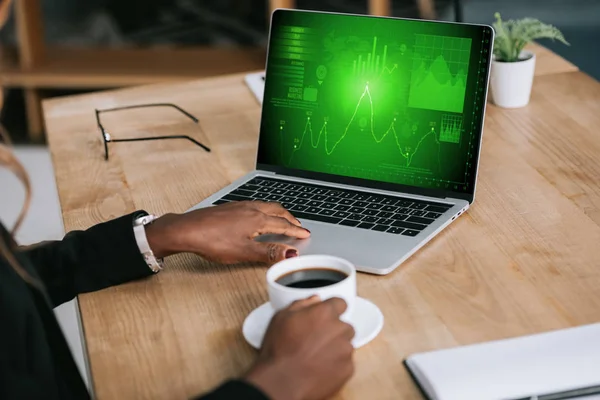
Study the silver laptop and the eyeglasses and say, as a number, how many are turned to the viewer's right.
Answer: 0

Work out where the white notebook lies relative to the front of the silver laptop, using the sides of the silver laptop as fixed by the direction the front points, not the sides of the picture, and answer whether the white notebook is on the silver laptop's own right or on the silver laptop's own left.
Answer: on the silver laptop's own left

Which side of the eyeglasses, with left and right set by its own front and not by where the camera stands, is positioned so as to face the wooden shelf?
right

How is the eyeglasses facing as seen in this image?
to the viewer's left

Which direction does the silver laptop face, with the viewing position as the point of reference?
facing the viewer and to the left of the viewer

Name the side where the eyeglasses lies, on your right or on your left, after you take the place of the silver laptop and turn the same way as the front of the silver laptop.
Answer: on your right
